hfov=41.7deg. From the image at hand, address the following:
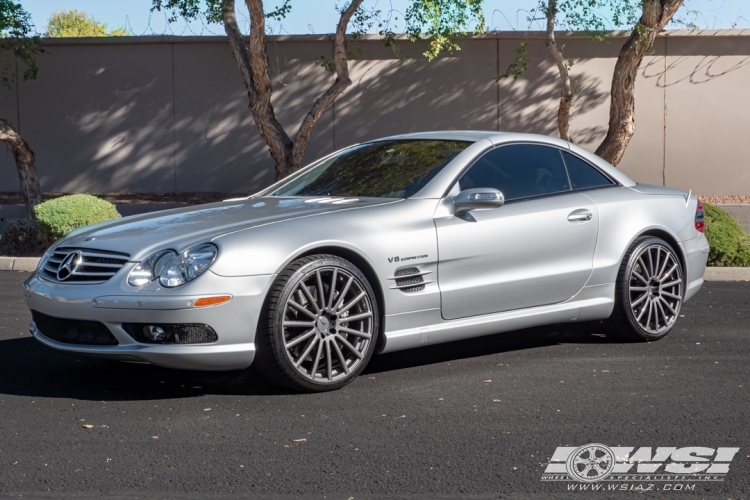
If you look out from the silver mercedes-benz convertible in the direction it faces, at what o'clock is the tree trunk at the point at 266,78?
The tree trunk is roughly at 4 o'clock from the silver mercedes-benz convertible.

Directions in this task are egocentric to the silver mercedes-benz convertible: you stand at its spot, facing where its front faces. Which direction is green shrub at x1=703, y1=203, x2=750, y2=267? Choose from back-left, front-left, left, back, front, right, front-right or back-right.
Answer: back

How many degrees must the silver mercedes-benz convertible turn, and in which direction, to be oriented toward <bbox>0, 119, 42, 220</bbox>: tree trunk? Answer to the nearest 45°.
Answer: approximately 90° to its right

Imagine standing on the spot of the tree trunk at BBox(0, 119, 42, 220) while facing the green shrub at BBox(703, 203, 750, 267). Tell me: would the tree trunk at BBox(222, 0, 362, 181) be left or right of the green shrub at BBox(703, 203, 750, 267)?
left

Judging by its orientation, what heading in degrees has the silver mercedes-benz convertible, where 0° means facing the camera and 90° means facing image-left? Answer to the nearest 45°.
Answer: approximately 45°

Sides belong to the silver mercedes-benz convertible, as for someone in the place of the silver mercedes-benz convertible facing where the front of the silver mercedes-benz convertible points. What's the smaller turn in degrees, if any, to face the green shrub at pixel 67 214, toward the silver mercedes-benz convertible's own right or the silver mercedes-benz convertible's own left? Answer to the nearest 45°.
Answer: approximately 90° to the silver mercedes-benz convertible's own right

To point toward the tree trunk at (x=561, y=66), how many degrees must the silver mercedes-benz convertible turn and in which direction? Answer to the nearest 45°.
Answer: approximately 135° to its right

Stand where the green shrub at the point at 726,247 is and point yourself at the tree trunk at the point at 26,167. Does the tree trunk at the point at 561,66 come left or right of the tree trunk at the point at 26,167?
right
